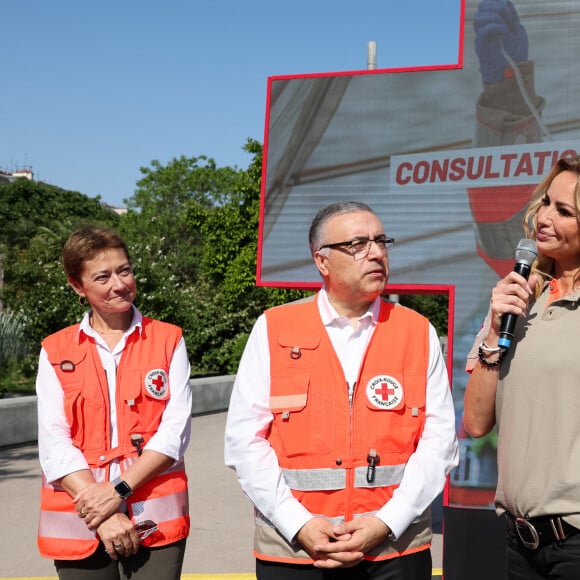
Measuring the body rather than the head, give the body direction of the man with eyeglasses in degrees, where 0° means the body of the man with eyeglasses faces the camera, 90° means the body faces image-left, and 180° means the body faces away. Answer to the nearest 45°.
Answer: approximately 0°
